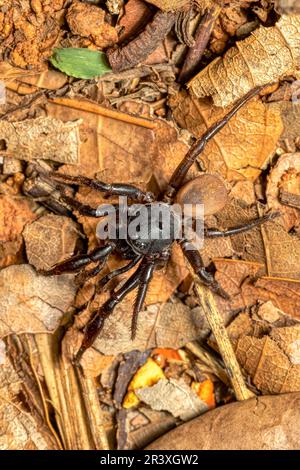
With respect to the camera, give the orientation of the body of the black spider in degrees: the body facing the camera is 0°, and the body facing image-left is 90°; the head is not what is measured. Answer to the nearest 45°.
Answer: approximately 45°
